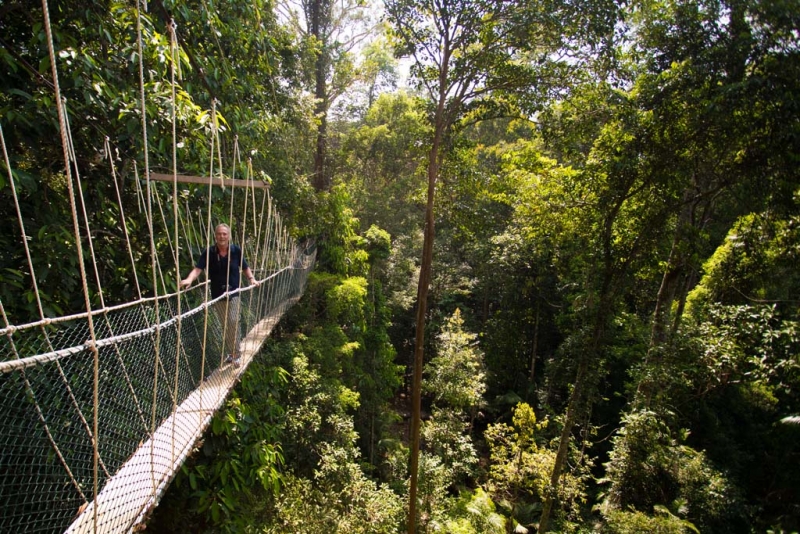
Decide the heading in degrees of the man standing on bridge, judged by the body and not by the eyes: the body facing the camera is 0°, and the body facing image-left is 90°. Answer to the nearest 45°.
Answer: approximately 0°
